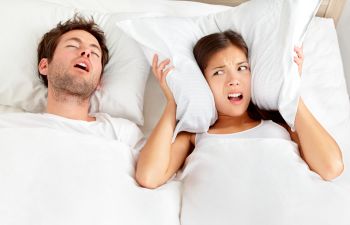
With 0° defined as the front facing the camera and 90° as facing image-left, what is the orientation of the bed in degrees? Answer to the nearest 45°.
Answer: approximately 0°
